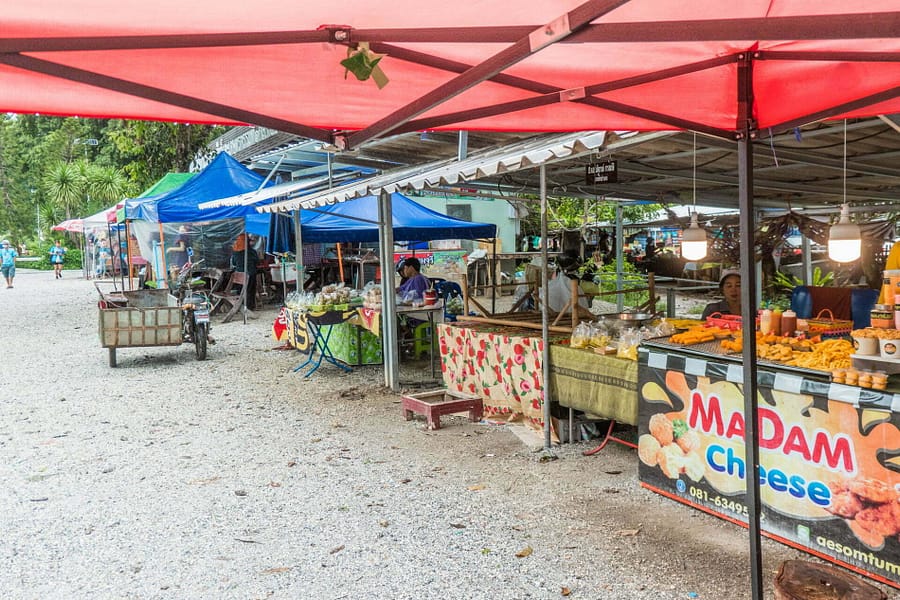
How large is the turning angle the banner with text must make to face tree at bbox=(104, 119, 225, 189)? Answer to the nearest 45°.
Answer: approximately 90° to its right

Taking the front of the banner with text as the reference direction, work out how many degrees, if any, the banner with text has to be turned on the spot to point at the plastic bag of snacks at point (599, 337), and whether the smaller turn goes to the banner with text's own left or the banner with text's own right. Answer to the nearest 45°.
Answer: approximately 90° to the banner with text's own right

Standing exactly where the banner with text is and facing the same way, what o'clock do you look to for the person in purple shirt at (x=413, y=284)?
The person in purple shirt is roughly at 3 o'clock from the banner with text.

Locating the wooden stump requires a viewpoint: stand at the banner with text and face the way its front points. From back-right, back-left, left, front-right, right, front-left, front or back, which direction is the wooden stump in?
front-left

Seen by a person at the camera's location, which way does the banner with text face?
facing the viewer and to the left of the viewer

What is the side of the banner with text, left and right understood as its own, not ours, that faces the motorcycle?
right

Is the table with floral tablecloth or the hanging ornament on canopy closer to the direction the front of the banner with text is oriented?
the hanging ornament on canopy

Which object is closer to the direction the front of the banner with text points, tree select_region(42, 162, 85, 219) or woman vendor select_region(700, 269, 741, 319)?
the tree

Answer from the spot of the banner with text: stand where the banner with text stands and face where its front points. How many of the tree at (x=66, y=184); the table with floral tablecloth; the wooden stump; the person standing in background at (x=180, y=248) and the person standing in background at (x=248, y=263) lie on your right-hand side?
4

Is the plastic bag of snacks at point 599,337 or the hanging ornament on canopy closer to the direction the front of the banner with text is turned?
the hanging ornament on canopy

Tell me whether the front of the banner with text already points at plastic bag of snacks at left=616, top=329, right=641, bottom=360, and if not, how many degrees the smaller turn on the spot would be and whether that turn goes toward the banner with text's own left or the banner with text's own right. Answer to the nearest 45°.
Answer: approximately 90° to the banner with text's own right

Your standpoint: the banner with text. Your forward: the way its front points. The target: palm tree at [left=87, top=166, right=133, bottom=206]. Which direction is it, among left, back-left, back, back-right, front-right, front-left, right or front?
right

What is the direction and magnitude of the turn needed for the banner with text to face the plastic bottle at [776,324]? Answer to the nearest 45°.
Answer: approximately 135° to its right

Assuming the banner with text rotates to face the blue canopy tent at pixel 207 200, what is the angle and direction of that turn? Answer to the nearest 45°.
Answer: approximately 90° to its right
